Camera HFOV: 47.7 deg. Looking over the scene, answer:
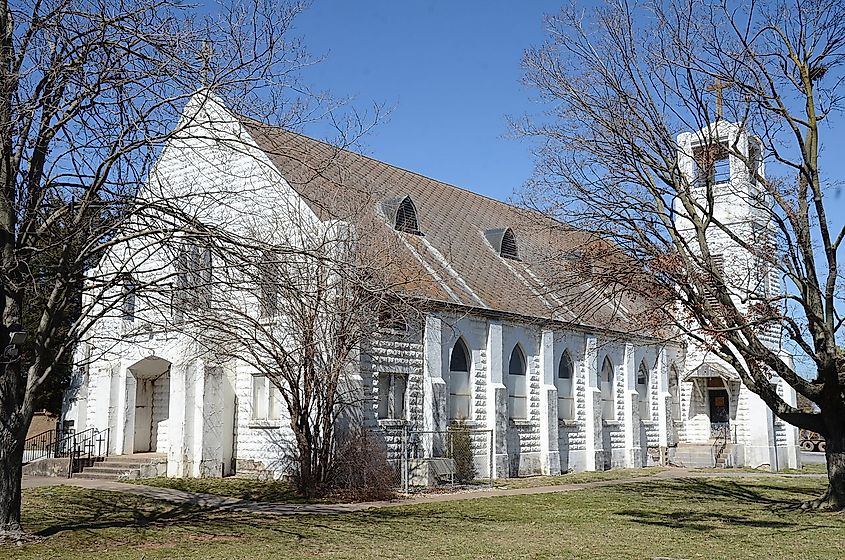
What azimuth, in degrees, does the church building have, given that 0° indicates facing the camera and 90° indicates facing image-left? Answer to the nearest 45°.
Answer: approximately 45°

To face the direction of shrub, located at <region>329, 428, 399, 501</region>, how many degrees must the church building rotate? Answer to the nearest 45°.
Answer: approximately 45° to its left
